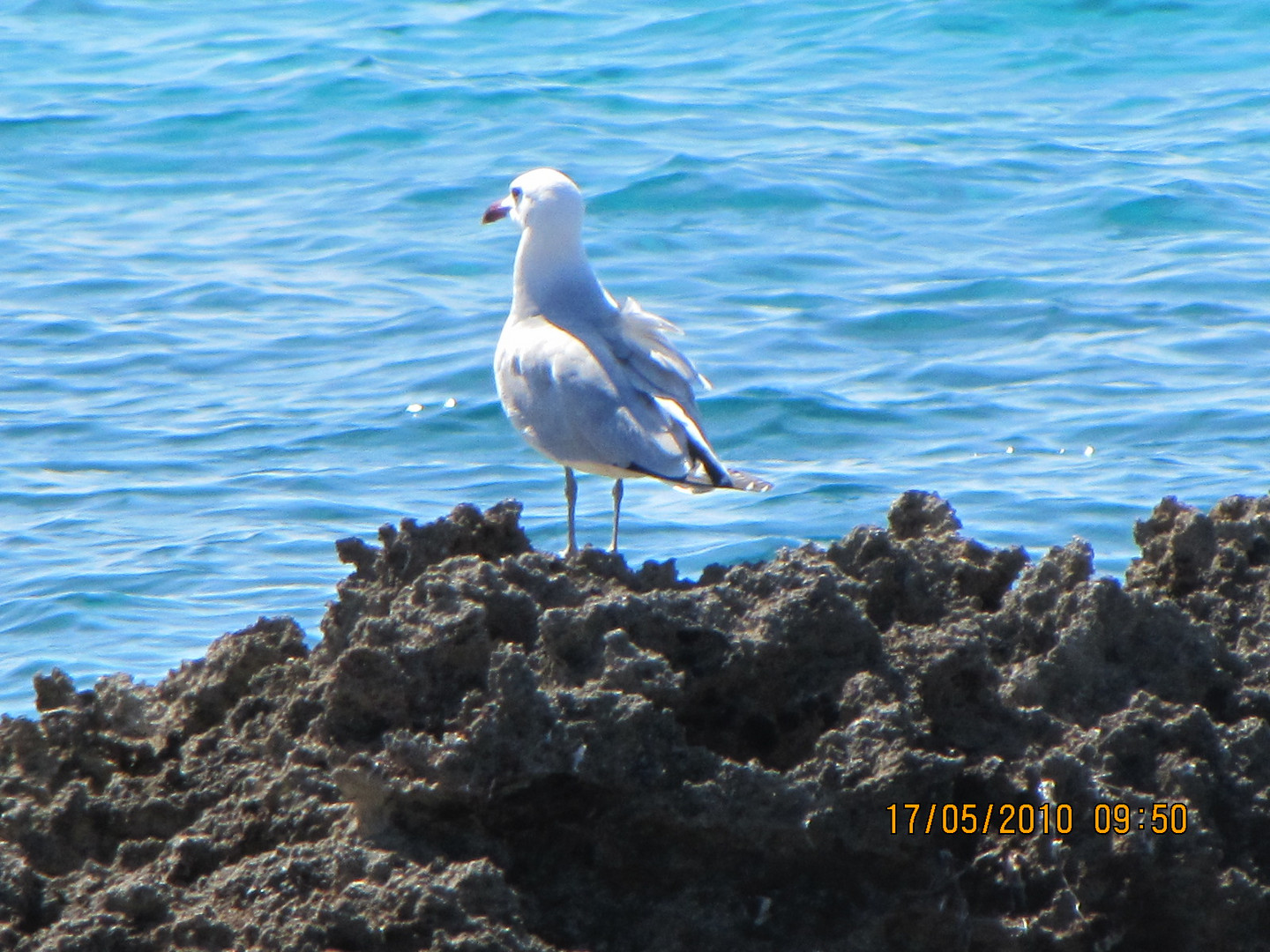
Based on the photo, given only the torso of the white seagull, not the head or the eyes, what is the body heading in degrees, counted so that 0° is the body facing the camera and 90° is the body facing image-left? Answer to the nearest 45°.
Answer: approximately 135°
